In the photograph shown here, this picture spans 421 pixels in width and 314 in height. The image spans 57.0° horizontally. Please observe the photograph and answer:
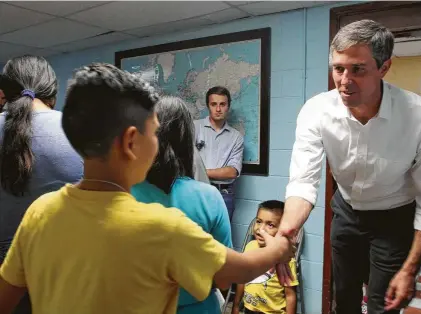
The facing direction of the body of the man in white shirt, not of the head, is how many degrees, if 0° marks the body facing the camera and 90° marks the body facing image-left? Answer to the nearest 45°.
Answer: approximately 45°

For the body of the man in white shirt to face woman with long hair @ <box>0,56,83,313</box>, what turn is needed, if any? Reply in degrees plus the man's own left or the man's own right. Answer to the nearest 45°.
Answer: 0° — they already face them

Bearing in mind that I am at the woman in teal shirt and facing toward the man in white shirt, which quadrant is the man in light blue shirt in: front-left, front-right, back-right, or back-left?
front-left

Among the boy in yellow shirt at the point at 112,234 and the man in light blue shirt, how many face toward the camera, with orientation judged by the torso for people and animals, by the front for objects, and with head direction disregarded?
1

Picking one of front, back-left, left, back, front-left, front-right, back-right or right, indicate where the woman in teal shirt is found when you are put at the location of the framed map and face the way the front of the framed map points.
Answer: front-left

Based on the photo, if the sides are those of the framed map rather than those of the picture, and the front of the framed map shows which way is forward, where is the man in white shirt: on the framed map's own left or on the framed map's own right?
on the framed map's own left

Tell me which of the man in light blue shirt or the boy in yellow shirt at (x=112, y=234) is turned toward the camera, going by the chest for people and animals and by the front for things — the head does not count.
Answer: the man in light blue shirt

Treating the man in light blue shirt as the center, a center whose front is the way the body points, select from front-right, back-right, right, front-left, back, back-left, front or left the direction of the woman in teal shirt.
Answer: front

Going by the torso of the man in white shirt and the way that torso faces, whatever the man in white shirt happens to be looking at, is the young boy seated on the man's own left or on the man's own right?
on the man's own right

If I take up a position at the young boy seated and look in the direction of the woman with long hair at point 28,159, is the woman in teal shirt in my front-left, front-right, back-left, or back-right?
front-left

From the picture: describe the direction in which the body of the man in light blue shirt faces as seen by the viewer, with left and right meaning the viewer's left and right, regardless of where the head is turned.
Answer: facing the viewer

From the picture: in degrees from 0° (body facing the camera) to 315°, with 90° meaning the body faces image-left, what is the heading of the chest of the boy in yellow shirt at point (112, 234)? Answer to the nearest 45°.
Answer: approximately 225°

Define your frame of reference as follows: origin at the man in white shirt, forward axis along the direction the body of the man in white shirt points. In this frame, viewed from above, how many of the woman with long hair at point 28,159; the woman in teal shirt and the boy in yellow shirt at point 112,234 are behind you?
0

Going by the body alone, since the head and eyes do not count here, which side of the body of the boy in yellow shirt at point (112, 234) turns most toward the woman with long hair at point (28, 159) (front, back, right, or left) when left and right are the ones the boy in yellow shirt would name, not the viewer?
left

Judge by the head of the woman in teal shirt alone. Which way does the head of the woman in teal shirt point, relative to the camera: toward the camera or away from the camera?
away from the camera

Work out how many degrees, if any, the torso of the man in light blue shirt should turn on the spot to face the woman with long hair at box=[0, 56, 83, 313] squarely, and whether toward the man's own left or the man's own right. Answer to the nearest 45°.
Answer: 0° — they already face them

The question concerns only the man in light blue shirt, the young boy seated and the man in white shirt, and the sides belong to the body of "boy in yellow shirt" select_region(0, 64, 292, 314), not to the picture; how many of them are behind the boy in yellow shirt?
0

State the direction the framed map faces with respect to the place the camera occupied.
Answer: facing the viewer and to the left of the viewer
